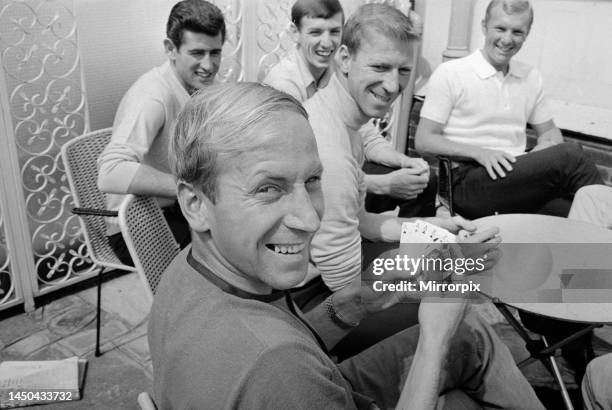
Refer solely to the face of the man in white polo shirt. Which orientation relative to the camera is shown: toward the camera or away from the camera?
toward the camera

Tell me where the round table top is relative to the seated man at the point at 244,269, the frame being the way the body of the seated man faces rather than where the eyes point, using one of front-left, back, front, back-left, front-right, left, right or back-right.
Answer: front-left

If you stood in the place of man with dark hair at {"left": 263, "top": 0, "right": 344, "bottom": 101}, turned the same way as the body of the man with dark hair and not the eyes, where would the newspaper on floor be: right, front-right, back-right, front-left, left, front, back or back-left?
right

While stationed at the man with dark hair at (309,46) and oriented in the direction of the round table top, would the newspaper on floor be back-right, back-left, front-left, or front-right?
front-right

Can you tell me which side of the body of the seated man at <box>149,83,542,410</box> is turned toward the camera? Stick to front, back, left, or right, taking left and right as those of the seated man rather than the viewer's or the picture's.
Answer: right

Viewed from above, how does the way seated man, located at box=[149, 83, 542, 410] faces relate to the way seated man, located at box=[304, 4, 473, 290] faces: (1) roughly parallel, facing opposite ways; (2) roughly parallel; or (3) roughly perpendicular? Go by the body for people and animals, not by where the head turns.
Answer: roughly parallel

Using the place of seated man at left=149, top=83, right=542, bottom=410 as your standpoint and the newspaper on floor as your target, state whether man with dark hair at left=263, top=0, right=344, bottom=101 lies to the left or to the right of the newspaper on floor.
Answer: right

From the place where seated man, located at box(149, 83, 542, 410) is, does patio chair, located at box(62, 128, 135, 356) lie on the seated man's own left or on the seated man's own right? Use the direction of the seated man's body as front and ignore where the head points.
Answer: on the seated man's own left

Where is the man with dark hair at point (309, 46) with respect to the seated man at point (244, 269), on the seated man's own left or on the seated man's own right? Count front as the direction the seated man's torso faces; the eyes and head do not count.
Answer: on the seated man's own left

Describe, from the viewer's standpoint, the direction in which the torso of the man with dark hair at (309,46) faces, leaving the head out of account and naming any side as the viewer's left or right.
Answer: facing the viewer and to the right of the viewer

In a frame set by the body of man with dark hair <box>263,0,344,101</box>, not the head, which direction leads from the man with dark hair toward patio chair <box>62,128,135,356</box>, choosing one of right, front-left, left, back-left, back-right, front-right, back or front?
right

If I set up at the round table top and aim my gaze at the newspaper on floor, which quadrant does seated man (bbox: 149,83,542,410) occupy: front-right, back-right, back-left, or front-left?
front-left

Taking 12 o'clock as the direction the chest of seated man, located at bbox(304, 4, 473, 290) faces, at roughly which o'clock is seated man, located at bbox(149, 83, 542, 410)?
seated man, located at bbox(149, 83, 542, 410) is roughly at 3 o'clock from seated man, located at bbox(304, 4, 473, 290).

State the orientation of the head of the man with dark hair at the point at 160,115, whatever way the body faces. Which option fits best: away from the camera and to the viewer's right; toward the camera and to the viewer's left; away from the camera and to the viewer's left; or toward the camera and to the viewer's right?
toward the camera and to the viewer's right

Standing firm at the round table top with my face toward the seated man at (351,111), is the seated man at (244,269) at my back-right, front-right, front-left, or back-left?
front-left
